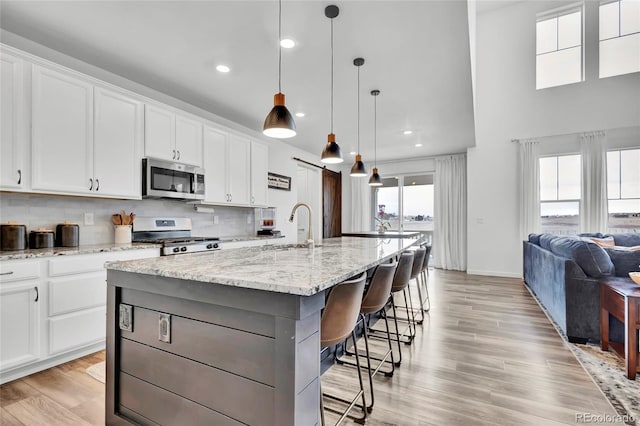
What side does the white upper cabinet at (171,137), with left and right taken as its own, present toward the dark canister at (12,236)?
right

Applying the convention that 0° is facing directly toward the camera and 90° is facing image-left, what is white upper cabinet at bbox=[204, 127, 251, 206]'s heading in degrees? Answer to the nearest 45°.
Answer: approximately 315°

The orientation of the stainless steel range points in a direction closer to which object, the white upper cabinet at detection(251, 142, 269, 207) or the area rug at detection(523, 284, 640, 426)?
the area rug

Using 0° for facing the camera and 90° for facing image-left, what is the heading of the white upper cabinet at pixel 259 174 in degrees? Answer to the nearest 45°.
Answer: approximately 315°

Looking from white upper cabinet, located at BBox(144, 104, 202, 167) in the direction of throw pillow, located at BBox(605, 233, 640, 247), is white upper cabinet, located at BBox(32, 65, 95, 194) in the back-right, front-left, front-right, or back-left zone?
back-right

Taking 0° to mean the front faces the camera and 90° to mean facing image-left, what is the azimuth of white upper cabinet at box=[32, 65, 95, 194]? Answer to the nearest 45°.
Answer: approximately 315°

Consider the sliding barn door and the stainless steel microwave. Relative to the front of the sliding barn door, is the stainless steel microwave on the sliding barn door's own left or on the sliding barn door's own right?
on the sliding barn door's own right

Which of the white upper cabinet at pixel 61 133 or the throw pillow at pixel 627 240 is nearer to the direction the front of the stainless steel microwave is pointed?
the throw pillow

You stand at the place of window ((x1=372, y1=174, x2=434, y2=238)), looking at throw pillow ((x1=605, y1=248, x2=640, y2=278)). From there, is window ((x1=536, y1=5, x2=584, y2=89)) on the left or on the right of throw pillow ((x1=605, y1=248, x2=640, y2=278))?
left
